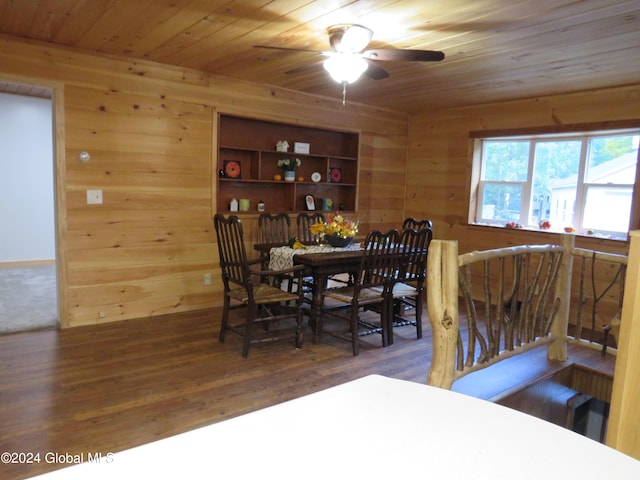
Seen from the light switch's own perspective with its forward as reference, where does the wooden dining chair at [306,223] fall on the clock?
The wooden dining chair is roughly at 9 o'clock from the light switch.

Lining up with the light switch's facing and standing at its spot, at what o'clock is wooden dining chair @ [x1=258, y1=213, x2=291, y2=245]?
The wooden dining chair is roughly at 9 o'clock from the light switch.

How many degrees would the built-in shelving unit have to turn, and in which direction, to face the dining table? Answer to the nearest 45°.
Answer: approximately 45° to its right

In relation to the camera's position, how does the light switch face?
facing the viewer

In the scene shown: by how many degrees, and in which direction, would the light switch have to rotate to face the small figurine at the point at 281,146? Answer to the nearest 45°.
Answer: approximately 90° to its left

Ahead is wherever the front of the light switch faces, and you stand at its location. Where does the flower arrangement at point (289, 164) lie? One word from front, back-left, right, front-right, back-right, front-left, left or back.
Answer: left

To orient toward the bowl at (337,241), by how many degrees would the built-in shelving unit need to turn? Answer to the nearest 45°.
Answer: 0° — it already faces it

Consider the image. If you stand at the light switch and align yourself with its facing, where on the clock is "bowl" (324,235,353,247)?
The bowl is roughly at 10 o'clock from the light switch.

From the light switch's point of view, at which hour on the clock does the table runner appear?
The table runner is roughly at 10 o'clock from the light switch.

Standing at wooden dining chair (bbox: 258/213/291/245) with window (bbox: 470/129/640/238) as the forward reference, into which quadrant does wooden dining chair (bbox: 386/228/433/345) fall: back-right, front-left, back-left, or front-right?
front-right

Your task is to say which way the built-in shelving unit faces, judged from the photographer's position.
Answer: facing the viewer and to the right of the viewer

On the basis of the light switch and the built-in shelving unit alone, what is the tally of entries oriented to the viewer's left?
0
